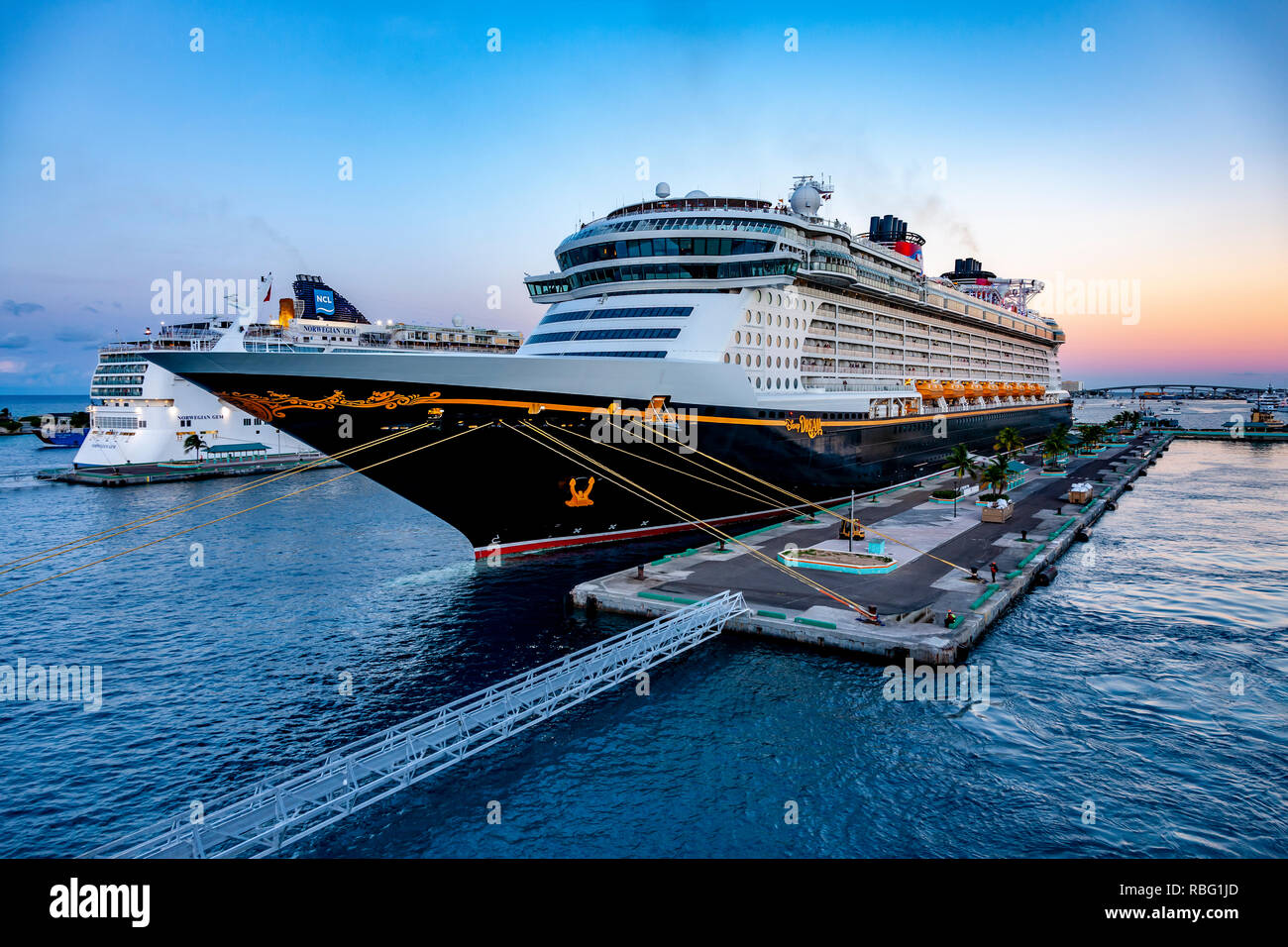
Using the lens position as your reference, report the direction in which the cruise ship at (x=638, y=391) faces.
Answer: facing the viewer and to the left of the viewer

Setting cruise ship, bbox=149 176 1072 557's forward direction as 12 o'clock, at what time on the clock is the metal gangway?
The metal gangway is roughly at 11 o'clock from the cruise ship.
